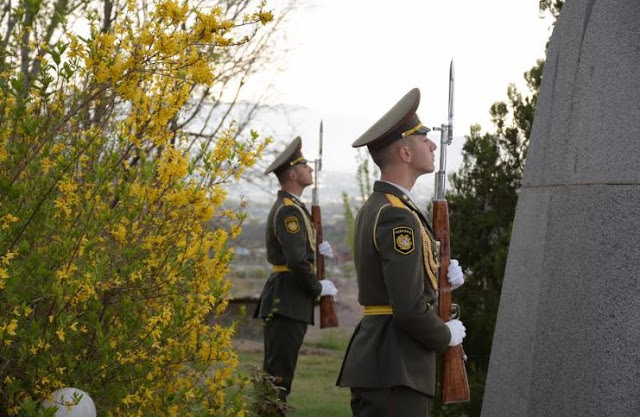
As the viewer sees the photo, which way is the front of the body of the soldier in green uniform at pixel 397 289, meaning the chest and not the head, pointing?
to the viewer's right

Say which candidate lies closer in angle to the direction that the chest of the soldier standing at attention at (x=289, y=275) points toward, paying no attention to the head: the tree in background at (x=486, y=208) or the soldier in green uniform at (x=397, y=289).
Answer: the tree in background

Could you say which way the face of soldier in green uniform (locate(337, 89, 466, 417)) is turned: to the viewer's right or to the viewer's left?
to the viewer's right

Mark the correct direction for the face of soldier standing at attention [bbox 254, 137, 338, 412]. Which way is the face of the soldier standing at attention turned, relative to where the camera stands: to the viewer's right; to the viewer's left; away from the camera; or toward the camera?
to the viewer's right

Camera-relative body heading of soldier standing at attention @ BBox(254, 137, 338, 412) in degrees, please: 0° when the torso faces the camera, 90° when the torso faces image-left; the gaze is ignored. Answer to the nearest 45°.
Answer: approximately 270°

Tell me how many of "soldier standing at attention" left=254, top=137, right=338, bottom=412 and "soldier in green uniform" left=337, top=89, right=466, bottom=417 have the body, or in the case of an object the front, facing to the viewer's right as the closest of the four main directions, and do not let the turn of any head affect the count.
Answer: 2

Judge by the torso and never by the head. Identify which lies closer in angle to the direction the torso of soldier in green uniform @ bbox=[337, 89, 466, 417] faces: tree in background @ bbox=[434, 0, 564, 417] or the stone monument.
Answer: the stone monument

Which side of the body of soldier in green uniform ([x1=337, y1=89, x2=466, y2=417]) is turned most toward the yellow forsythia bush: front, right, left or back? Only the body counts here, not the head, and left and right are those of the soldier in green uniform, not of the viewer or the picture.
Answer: back

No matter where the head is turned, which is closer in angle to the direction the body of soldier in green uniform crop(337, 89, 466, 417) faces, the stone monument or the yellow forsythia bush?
the stone monument

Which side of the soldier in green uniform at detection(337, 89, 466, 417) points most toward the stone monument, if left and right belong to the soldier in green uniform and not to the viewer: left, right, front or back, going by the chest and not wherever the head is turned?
front

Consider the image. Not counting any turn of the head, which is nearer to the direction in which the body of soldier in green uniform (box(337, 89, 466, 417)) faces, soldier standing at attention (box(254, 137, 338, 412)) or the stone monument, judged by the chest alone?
the stone monument
